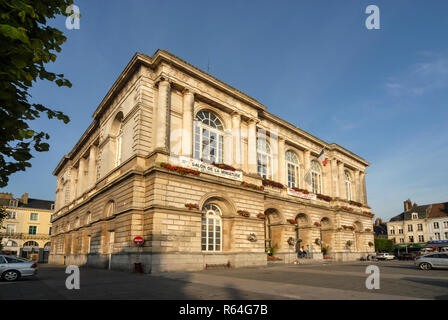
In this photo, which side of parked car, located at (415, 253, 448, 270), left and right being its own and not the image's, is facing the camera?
left

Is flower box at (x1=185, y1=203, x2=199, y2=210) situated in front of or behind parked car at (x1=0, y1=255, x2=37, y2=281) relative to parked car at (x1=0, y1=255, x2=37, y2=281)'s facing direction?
behind

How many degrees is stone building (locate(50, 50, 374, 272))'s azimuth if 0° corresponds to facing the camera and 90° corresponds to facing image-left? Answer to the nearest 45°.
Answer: approximately 315°

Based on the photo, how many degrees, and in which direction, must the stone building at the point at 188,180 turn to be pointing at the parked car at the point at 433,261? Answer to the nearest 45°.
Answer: approximately 45° to its left

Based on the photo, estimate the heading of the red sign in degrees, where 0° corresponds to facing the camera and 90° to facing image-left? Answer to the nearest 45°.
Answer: approximately 0°

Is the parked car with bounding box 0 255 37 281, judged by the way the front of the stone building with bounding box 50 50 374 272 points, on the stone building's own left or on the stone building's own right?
on the stone building's own right

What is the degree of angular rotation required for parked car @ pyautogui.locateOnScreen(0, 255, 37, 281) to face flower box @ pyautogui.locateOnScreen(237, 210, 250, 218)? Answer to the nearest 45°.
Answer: approximately 180°

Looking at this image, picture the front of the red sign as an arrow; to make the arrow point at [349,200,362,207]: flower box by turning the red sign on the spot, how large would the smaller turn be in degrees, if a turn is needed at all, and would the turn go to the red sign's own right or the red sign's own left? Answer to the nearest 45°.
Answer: approximately 135° to the red sign's own left

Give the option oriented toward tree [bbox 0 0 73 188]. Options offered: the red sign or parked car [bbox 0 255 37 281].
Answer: the red sign
